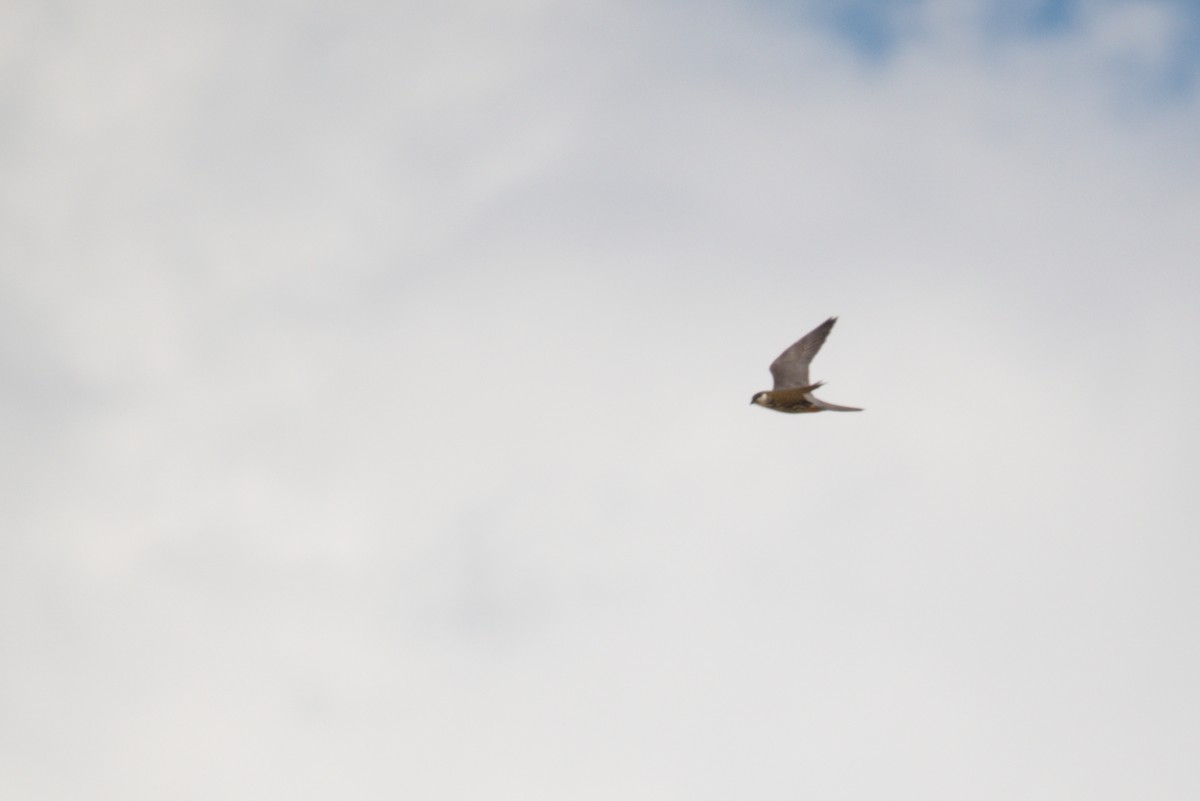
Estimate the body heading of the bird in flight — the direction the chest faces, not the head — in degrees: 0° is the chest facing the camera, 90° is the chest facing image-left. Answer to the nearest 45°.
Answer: approximately 90°
